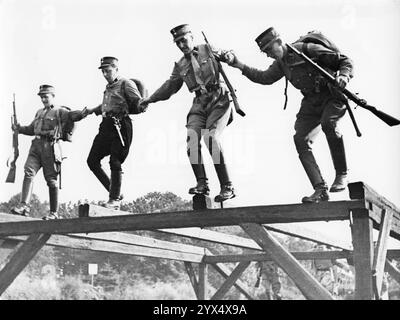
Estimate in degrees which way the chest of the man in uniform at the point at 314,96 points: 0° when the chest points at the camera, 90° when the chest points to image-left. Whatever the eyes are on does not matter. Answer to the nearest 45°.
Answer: approximately 45°

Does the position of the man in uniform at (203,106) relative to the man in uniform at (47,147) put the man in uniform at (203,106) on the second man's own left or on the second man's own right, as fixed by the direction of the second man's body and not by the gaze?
on the second man's own left

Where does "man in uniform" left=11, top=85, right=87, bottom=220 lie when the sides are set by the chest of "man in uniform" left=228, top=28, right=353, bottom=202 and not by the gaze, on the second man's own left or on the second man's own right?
on the second man's own right

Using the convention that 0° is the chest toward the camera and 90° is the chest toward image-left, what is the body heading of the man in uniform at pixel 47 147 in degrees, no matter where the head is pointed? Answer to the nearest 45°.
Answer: approximately 45°
